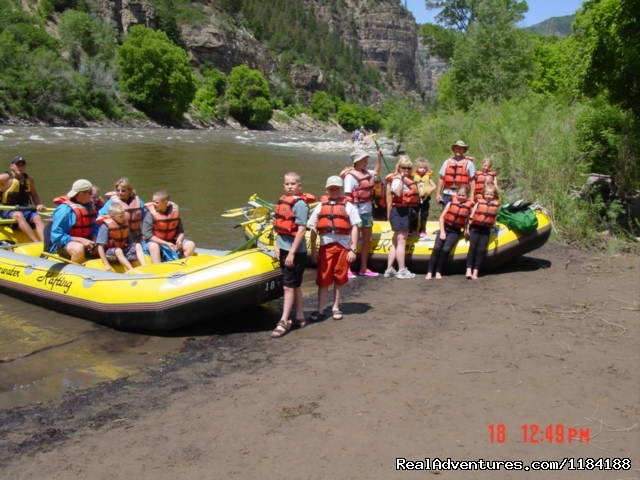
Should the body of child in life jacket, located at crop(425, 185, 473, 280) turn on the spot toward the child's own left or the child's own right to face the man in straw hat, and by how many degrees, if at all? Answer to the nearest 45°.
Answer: approximately 180°

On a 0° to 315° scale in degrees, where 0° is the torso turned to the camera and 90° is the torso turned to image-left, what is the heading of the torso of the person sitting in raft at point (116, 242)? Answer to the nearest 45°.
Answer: approximately 315°

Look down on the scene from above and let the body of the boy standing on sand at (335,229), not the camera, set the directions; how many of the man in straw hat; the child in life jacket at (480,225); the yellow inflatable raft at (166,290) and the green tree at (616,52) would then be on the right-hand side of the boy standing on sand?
1

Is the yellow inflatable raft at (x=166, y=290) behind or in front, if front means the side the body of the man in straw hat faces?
in front

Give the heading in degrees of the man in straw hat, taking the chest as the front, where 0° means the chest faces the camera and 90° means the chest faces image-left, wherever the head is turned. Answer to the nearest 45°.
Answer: approximately 0°

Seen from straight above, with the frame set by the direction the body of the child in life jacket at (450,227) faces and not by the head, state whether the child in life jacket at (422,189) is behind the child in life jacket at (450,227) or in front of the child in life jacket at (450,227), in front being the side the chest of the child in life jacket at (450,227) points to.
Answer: behind

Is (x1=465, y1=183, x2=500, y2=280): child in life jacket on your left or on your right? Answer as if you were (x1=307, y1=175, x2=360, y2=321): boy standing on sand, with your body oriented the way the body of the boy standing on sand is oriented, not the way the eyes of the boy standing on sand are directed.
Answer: on your left

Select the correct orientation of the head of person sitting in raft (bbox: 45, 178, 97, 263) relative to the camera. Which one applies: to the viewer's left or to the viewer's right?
to the viewer's right

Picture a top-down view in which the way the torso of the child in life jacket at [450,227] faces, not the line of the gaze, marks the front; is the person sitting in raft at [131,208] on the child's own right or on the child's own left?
on the child's own right

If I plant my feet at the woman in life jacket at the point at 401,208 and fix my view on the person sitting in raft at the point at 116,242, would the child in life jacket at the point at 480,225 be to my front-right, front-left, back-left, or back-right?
back-left

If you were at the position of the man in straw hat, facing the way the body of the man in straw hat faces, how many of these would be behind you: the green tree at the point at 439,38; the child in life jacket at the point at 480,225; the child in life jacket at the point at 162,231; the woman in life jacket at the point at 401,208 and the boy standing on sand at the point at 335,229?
1
